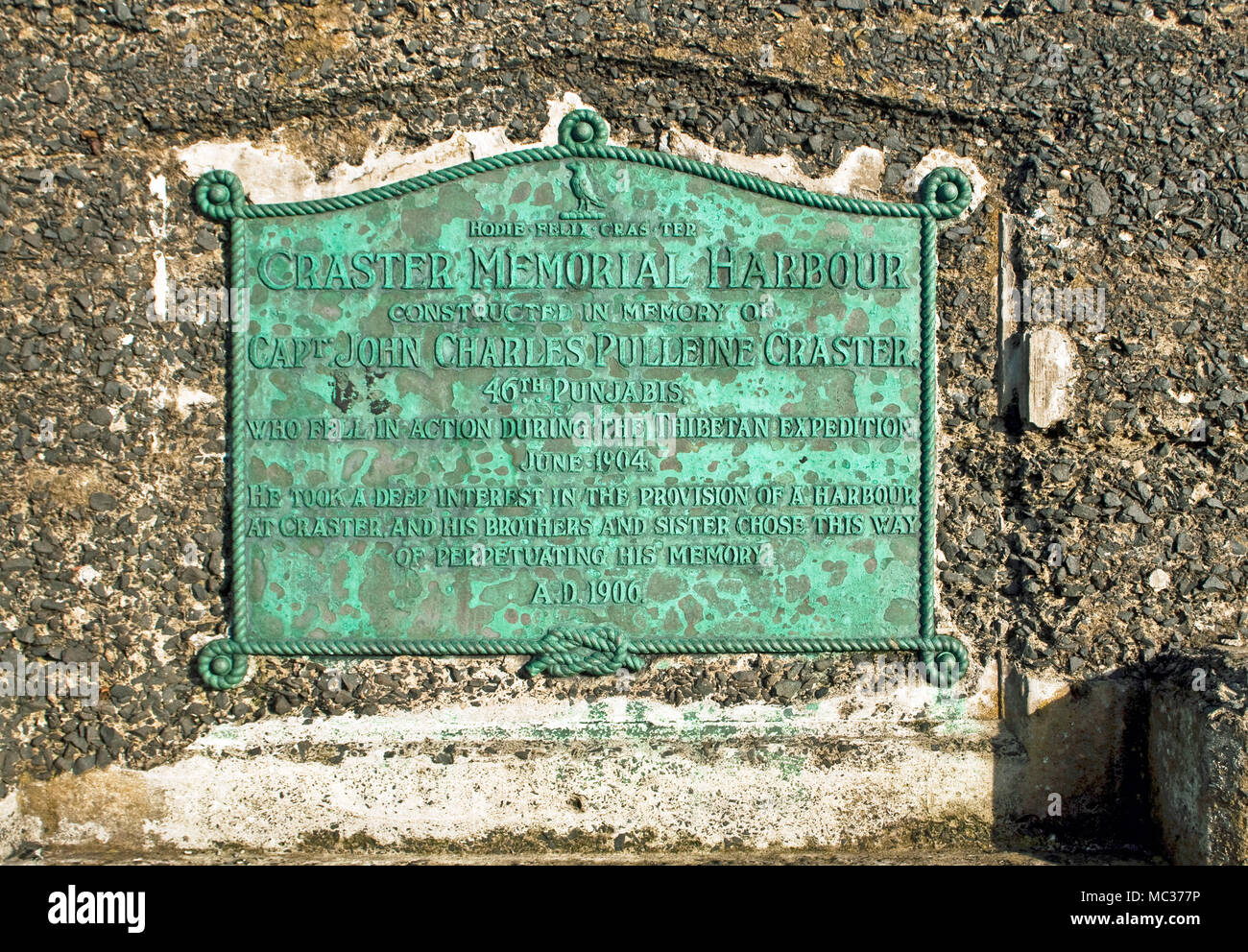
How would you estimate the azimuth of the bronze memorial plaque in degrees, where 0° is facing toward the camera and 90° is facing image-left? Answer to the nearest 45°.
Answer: approximately 0°
